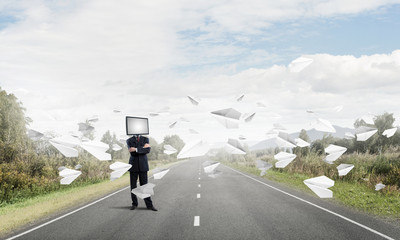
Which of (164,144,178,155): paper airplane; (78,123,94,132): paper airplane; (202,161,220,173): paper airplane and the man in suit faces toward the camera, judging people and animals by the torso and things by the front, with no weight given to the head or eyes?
the man in suit

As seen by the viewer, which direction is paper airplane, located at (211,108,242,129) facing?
to the viewer's left

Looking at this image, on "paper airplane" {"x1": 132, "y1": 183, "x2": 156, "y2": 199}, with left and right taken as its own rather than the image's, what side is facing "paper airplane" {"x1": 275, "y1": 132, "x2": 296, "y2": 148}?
back

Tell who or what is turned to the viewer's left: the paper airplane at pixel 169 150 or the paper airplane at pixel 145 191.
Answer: the paper airplane at pixel 145 191

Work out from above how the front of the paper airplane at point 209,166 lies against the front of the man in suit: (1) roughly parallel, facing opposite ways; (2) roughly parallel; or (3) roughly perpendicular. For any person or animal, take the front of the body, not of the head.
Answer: roughly perpendicular
